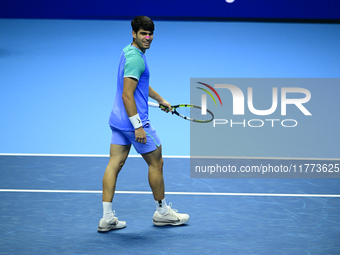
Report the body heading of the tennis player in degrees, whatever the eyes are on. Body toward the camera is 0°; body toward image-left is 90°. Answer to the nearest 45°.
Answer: approximately 270°
